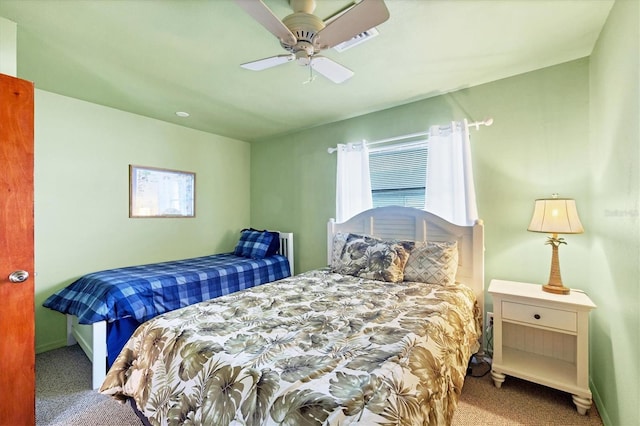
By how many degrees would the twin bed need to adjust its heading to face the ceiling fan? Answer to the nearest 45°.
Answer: approximately 90° to its left

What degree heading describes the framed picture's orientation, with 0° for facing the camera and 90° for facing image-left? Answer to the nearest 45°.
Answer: approximately 315°

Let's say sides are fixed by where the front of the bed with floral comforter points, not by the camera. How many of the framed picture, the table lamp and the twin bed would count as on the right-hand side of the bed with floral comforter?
2

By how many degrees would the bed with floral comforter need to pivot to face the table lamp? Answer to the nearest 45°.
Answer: approximately 135° to its left

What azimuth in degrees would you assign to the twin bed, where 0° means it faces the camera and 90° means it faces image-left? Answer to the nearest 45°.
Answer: approximately 45°

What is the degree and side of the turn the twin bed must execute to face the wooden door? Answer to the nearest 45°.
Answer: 0° — it already faces it

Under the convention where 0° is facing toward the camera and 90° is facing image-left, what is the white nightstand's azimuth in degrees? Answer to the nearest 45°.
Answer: approximately 45°

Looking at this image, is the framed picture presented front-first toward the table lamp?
yes

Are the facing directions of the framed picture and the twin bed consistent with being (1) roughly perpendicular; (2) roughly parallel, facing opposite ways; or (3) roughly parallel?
roughly perpendicular

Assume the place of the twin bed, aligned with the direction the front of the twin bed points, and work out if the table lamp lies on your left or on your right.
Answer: on your left

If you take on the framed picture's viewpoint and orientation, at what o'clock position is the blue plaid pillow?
The blue plaid pillow is roughly at 11 o'clock from the framed picture.

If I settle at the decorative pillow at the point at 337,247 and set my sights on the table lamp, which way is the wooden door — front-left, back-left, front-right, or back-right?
back-right
